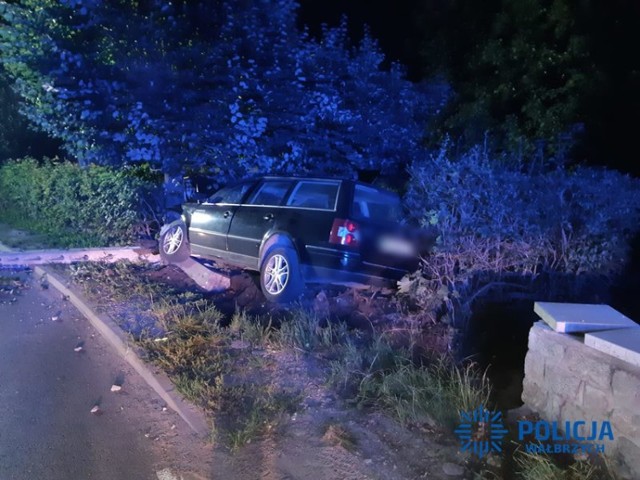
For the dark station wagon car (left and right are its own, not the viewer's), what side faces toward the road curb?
left

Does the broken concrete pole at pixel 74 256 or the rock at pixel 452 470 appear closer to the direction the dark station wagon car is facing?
the broken concrete pole

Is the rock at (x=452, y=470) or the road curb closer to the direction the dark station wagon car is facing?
the road curb

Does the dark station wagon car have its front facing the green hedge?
yes

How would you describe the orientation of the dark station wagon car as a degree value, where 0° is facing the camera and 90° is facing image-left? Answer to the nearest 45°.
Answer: approximately 135°

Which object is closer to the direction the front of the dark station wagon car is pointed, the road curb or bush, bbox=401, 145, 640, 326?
the road curb

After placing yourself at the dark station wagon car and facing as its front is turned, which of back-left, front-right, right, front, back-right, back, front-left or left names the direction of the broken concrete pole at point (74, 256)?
front

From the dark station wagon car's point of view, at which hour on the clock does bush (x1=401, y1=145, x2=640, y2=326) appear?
The bush is roughly at 5 o'clock from the dark station wagon car.

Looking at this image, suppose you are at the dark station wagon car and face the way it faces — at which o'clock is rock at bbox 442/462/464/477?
The rock is roughly at 7 o'clock from the dark station wagon car.

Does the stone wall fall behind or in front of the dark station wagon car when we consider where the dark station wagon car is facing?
behind

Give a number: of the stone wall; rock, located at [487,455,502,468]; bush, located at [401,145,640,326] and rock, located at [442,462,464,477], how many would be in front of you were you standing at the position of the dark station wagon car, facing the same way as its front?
0
